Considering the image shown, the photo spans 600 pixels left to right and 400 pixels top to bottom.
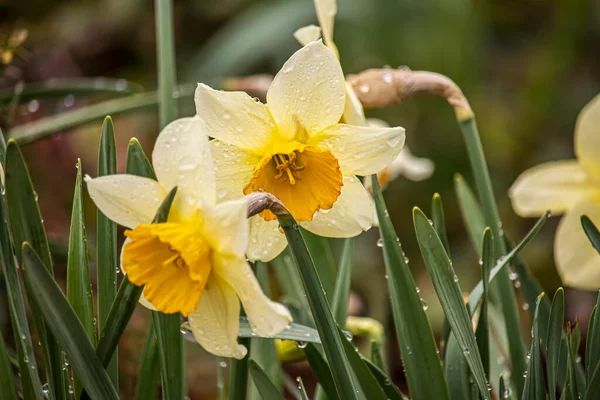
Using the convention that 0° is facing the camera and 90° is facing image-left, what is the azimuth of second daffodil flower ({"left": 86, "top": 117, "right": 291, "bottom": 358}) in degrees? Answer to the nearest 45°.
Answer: approximately 45°

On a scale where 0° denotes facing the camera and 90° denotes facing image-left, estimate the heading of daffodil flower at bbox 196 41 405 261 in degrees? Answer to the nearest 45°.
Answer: approximately 0°
